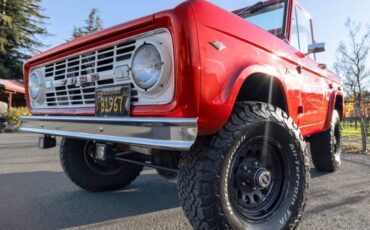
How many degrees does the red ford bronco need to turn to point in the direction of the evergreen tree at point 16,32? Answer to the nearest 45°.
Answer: approximately 90° to its right

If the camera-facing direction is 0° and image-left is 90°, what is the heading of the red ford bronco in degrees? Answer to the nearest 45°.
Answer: approximately 45°
